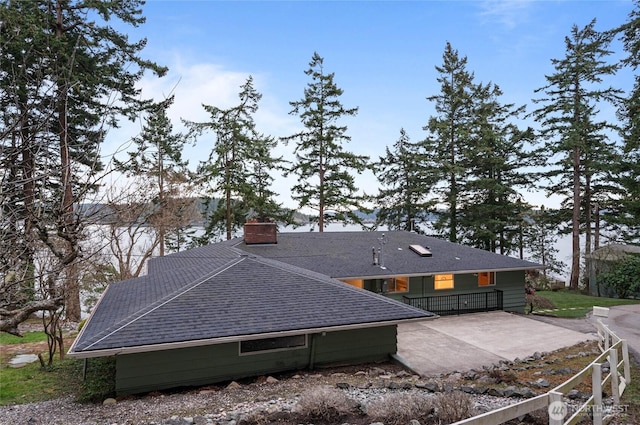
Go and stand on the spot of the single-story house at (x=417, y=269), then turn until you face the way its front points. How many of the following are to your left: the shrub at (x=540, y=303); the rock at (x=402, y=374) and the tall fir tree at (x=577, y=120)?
2

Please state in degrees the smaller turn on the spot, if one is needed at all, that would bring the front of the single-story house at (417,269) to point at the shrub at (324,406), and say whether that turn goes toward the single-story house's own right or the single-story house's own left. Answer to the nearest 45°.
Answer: approximately 45° to the single-story house's own right

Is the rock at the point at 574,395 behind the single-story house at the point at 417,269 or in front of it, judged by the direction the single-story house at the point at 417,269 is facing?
in front

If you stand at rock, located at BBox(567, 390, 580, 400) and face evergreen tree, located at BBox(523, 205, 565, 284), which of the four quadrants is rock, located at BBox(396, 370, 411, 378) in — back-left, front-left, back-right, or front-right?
front-left

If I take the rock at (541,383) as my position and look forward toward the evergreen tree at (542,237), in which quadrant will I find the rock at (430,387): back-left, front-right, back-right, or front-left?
back-left

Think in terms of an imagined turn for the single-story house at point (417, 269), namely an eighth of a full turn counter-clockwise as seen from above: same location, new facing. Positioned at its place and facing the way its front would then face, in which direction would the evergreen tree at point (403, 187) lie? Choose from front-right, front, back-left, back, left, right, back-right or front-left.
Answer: left

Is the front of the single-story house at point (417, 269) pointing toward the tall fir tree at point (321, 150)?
no

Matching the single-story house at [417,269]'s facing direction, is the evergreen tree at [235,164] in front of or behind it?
behind

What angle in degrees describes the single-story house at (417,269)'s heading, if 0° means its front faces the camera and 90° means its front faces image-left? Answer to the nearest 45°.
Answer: approximately 315°

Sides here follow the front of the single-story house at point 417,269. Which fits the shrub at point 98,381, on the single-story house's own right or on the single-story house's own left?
on the single-story house's own right

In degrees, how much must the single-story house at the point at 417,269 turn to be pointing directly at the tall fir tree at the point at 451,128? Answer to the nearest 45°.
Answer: approximately 135° to its left

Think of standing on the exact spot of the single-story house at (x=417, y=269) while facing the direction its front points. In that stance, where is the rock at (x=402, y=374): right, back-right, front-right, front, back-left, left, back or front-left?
front-right

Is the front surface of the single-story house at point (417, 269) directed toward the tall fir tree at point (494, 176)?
no
